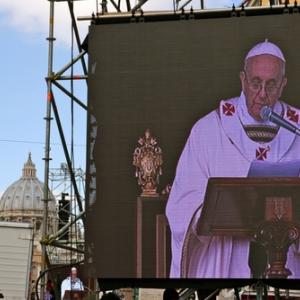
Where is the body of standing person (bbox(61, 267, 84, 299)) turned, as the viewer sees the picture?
toward the camera
